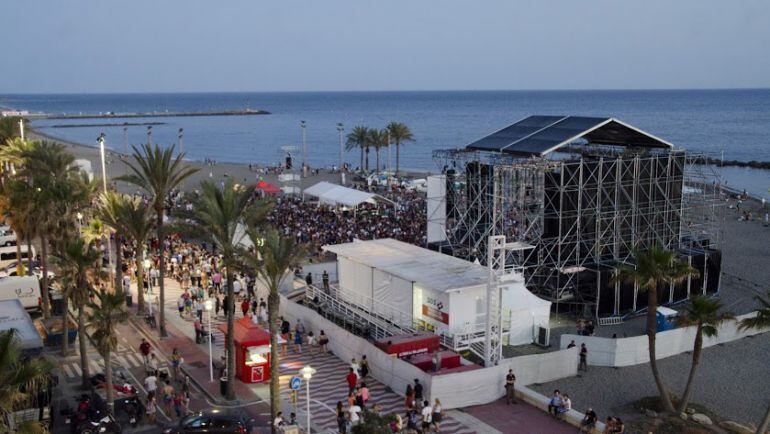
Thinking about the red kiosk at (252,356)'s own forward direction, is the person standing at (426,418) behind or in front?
in front

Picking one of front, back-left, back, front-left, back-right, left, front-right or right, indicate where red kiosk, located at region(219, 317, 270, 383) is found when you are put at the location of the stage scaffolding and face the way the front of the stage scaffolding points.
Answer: left

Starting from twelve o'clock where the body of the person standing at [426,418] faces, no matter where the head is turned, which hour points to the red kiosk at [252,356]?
The red kiosk is roughly at 10 o'clock from the person standing.

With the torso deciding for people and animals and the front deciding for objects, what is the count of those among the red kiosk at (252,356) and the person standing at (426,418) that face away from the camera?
1

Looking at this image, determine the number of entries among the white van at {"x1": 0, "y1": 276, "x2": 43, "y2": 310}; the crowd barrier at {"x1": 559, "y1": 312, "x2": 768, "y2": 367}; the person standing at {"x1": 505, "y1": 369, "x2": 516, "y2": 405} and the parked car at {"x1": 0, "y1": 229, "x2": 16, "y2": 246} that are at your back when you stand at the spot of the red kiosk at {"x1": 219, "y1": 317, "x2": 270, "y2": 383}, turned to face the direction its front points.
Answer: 2

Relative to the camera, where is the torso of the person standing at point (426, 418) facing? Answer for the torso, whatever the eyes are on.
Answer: away from the camera

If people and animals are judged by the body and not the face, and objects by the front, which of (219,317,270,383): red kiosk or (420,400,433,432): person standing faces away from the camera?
the person standing

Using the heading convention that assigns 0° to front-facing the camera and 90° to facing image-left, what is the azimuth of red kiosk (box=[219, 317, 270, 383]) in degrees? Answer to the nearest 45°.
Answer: approximately 315°

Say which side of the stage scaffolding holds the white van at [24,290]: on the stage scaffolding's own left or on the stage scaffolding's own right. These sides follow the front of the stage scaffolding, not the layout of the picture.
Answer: on the stage scaffolding's own left

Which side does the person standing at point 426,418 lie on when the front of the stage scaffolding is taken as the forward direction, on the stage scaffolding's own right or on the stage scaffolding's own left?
on the stage scaffolding's own left

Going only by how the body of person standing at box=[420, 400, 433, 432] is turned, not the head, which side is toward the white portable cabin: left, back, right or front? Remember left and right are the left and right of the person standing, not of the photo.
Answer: front

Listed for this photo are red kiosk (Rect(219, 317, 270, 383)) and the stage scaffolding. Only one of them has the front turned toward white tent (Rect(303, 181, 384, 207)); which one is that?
the stage scaffolding

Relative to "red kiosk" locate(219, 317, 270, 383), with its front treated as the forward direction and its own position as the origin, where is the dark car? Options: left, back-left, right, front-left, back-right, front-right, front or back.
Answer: front-right

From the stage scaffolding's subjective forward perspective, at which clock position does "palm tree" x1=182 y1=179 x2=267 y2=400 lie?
The palm tree is roughly at 9 o'clock from the stage scaffolding.
